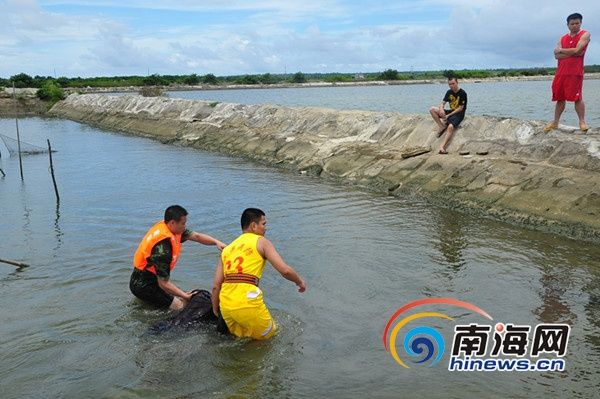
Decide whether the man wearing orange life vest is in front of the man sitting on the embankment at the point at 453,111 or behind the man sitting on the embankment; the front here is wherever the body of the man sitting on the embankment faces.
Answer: in front

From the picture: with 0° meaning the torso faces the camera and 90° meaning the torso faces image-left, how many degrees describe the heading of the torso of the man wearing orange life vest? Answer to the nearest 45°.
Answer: approximately 270°

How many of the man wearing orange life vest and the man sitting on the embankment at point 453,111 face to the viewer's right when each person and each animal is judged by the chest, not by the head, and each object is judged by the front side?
1

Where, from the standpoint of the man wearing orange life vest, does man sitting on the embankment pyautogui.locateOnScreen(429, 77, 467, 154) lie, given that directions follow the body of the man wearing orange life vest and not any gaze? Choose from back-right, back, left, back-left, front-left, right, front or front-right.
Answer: front-left

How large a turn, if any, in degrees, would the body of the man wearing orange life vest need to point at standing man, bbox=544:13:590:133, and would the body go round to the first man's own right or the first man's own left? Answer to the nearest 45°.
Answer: approximately 45° to the first man's own left

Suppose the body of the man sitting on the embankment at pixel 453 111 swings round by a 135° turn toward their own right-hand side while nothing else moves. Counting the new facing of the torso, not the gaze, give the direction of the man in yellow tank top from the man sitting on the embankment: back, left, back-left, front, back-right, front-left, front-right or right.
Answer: back

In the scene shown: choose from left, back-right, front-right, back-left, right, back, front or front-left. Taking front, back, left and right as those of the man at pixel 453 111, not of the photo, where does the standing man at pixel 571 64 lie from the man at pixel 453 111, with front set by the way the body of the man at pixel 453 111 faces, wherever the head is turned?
left

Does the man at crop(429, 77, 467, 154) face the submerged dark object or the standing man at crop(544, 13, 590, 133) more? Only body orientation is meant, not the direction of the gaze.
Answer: the submerged dark object

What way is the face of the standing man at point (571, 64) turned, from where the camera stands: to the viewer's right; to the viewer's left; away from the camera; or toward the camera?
toward the camera

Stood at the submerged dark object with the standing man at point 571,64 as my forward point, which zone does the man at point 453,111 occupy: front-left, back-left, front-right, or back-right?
front-left

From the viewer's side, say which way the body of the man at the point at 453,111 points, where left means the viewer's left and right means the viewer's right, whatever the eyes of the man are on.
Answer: facing the viewer and to the left of the viewer

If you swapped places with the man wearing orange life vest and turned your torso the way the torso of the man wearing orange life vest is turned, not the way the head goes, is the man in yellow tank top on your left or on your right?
on your right
